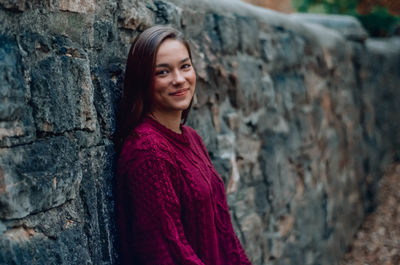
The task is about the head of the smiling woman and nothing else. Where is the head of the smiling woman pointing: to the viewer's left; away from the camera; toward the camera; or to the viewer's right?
toward the camera

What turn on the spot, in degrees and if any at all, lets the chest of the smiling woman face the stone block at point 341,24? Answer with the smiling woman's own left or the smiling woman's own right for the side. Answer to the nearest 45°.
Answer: approximately 90° to the smiling woman's own left

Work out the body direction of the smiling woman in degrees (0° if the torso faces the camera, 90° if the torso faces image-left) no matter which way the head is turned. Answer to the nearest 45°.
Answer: approximately 315°
